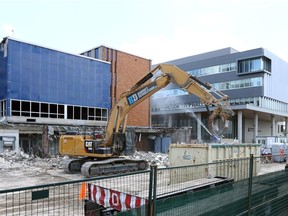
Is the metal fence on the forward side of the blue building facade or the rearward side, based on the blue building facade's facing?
on the forward side

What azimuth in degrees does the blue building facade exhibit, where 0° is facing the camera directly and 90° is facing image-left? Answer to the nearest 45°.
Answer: approximately 315°
